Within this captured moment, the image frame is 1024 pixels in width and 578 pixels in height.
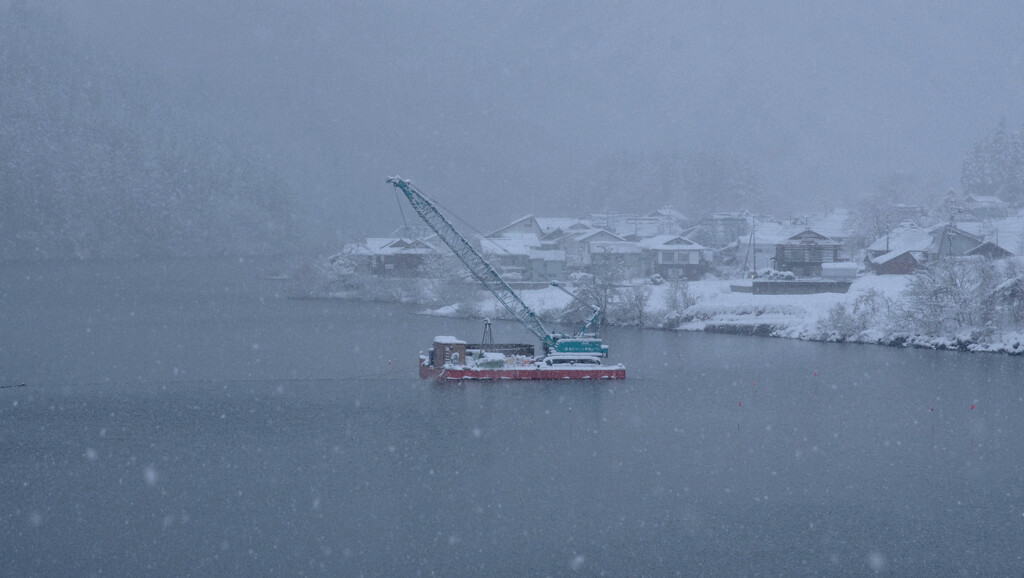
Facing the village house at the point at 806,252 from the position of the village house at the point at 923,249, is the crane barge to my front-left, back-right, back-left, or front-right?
front-left

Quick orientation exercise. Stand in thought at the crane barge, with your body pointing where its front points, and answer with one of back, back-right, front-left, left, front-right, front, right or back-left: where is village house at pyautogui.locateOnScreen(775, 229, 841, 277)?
back-right

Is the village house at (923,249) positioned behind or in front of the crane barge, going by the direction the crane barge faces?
behind

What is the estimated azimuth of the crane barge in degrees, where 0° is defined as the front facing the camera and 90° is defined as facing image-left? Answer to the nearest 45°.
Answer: approximately 90°

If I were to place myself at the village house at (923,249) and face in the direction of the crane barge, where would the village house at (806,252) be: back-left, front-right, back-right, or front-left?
front-right
